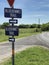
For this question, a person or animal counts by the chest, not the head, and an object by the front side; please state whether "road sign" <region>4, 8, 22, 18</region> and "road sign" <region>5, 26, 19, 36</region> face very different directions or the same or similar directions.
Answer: same or similar directions

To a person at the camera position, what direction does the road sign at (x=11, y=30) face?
facing the viewer

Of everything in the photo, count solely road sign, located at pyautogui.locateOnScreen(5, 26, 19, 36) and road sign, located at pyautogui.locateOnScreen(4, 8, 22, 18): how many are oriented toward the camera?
2

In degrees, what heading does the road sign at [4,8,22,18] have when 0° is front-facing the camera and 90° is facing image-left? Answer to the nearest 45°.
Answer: approximately 0°
